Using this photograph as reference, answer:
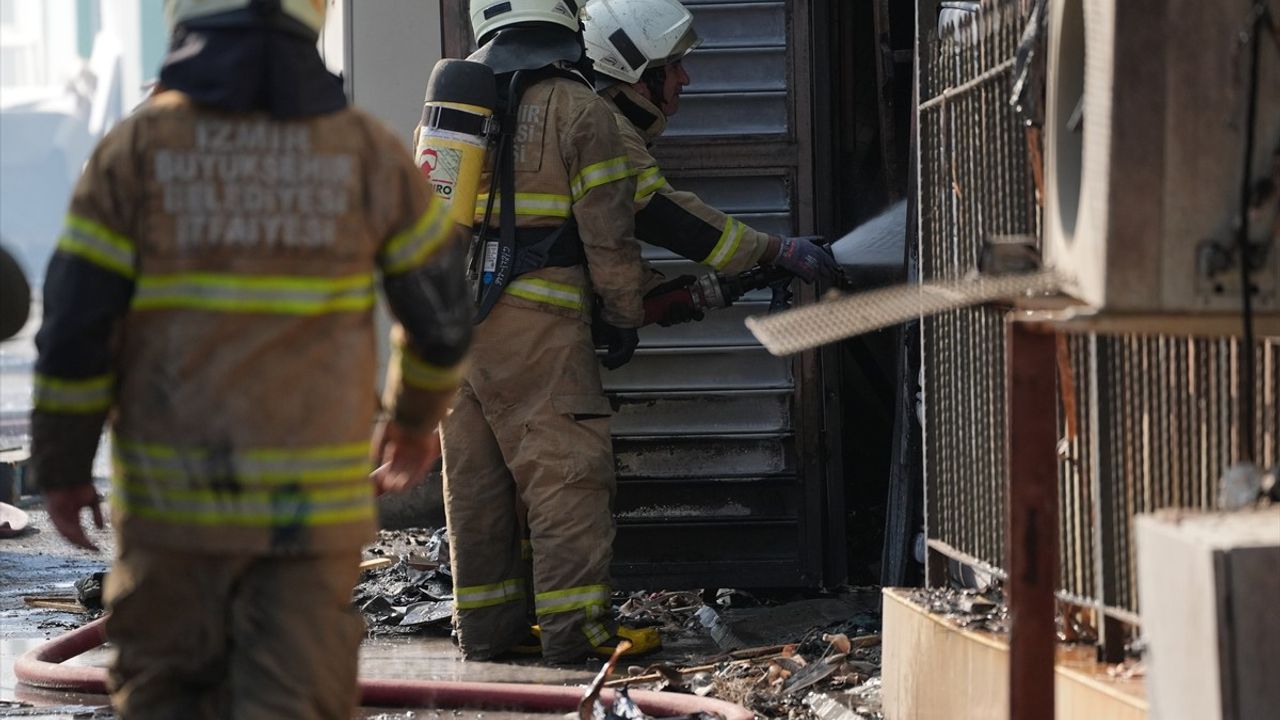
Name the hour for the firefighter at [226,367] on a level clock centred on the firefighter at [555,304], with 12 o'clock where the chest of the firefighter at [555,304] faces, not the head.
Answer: the firefighter at [226,367] is roughly at 5 o'clock from the firefighter at [555,304].

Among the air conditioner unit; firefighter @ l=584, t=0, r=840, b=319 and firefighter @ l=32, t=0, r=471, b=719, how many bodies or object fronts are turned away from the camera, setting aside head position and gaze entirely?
1

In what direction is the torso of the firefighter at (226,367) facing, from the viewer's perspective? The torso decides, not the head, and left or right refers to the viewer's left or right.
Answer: facing away from the viewer

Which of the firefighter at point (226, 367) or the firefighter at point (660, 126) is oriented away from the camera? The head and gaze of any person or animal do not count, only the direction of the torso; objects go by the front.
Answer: the firefighter at point (226, 367)

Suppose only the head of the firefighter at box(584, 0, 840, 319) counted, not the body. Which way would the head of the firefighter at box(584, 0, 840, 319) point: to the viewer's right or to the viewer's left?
to the viewer's right

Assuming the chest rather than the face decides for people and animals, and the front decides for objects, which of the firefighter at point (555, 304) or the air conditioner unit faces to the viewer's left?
the air conditioner unit

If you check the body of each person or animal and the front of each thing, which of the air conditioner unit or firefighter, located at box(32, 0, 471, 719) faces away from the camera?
the firefighter

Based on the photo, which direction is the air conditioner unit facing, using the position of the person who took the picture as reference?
facing to the left of the viewer

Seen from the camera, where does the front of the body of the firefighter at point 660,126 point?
to the viewer's right

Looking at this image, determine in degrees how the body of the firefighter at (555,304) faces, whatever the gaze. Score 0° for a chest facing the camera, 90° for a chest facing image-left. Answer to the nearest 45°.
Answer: approximately 225°

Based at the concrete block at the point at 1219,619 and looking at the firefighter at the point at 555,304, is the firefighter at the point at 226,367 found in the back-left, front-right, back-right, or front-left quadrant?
front-left

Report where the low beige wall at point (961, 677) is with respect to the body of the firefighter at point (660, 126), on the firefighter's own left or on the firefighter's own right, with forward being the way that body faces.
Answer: on the firefighter's own right
